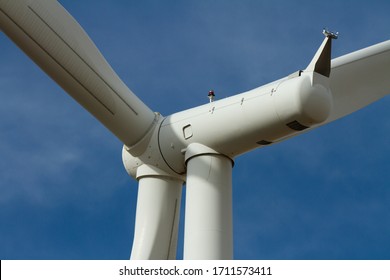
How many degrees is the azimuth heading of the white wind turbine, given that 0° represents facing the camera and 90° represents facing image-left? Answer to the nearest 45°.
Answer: approximately 135°
